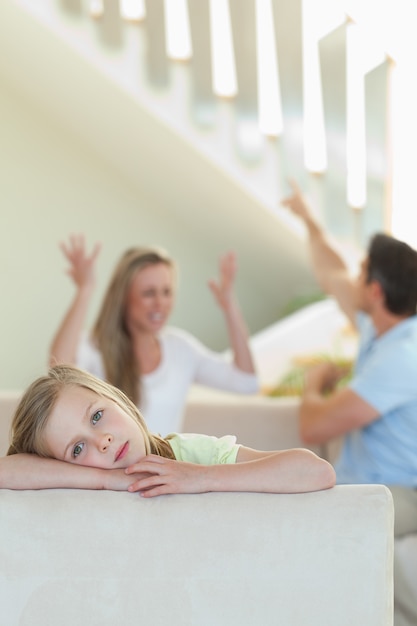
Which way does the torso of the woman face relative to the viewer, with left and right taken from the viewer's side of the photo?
facing the viewer and to the right of the viewer

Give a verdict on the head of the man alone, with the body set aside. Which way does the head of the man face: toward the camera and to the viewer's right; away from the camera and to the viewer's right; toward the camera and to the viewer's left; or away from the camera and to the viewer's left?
away from the camera and to the viewer's left

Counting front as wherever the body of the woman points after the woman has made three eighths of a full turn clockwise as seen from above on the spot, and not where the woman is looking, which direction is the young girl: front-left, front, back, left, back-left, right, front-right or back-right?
left

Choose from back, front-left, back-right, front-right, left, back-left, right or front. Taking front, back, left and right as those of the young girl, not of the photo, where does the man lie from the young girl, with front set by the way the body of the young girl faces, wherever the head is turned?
back-left

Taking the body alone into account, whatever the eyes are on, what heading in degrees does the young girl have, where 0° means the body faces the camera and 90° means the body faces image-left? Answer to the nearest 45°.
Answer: approximately 0°
